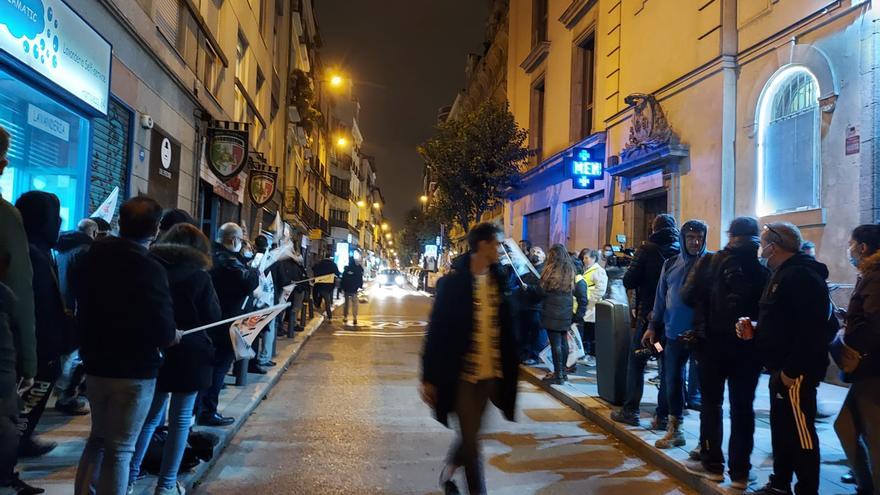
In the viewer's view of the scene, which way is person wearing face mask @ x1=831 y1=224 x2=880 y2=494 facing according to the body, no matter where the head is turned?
to the viewer's left

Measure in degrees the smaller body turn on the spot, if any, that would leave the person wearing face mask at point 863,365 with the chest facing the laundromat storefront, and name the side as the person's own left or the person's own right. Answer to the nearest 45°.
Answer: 0° — they already face it

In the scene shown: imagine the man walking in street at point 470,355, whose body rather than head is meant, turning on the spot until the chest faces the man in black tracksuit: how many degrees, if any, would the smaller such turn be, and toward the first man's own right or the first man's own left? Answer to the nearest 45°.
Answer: approximately 45° to the first man's own left

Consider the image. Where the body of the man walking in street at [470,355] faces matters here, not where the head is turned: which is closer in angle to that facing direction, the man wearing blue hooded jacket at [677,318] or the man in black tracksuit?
the man in black tracksuit

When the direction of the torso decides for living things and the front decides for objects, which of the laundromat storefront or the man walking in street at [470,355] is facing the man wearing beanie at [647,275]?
the laundromat storefront

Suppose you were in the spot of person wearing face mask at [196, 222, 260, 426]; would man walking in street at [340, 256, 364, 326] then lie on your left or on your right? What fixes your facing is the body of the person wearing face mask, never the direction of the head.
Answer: on your left
